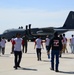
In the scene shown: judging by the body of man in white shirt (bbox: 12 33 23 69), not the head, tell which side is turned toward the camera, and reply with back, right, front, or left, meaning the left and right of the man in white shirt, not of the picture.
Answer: back
